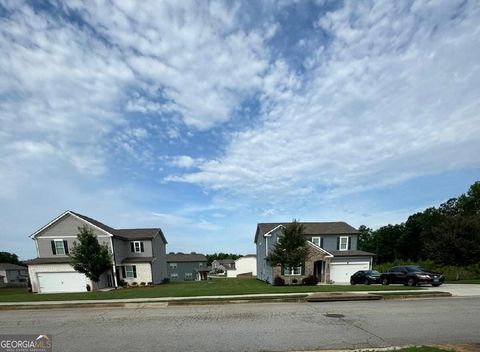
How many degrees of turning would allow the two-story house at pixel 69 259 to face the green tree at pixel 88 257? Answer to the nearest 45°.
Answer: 0° — it already faces it

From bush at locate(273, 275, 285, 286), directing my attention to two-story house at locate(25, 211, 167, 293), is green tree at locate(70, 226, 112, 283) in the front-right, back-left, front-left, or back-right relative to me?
front-left

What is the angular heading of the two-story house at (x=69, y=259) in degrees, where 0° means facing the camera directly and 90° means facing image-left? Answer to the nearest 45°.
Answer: approximately 0°

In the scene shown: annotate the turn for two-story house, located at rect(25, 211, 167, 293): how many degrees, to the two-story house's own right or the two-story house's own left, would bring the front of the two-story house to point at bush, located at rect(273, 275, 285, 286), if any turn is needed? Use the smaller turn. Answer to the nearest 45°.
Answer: approximately 45° to the two-story house's own left

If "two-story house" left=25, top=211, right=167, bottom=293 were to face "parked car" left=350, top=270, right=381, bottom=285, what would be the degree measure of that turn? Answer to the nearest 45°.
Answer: approximately 45° to its left

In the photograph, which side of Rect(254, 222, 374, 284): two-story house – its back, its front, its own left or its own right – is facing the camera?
front
